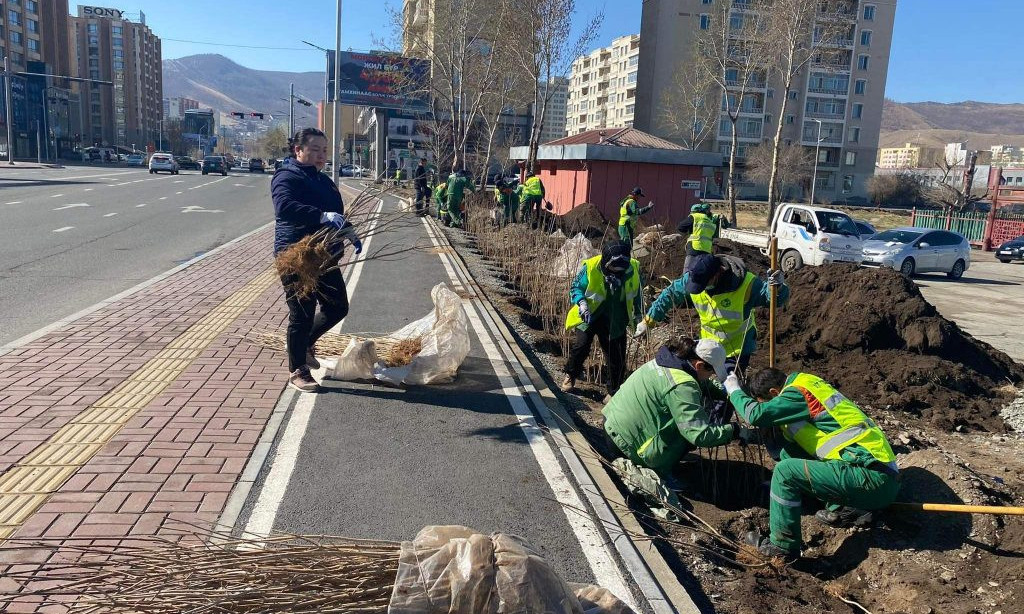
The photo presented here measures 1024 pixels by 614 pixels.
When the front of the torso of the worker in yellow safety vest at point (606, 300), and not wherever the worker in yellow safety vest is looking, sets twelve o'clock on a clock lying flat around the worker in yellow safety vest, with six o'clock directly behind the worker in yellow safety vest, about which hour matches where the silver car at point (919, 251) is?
The silver car is roughly at 7 o'clock from the worker in yellow safety vest.

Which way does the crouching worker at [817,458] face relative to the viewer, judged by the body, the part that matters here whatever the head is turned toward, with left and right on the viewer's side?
facing to the left of the viewer

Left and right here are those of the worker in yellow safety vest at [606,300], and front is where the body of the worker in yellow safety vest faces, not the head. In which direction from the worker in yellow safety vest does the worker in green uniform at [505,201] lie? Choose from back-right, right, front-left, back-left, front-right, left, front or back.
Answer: back

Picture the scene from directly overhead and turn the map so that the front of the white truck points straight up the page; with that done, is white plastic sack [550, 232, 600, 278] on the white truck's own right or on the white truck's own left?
on the white truck's own right

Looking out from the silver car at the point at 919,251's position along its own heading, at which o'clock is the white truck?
The white truck is roughly at 12 o'clock from the silver car.

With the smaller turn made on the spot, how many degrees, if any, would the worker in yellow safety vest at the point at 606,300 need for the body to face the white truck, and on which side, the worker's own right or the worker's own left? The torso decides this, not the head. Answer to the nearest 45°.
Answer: approximately 180°

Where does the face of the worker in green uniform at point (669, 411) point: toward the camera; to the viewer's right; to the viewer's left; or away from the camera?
to the viewer's right

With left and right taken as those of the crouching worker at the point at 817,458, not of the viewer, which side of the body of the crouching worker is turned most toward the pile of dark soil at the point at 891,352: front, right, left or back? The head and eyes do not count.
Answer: right

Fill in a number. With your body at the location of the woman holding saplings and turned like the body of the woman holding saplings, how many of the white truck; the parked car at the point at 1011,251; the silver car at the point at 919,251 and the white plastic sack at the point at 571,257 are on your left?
4

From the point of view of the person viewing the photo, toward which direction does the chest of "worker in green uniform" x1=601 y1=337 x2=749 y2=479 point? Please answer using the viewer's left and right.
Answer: facing to the right of the viewer
